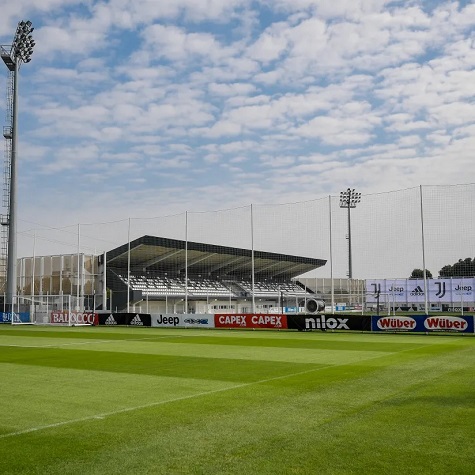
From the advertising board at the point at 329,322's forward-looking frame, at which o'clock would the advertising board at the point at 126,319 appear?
the advertising board at the point at 126,319 is roughly at 4 o'clock from the advertising board at the point at 329,322.

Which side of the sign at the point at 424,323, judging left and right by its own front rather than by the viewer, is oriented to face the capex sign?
right

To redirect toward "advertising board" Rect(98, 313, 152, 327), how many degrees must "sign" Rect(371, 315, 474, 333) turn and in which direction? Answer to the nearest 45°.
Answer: approximately 90° to its right

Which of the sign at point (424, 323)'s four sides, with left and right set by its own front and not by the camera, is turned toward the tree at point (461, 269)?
back

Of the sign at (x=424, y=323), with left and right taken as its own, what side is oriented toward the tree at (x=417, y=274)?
back

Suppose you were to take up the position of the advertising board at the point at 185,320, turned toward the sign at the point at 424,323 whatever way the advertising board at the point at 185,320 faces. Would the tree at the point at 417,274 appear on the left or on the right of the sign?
left

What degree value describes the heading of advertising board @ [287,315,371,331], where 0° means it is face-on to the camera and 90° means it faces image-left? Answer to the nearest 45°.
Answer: approximately 0°

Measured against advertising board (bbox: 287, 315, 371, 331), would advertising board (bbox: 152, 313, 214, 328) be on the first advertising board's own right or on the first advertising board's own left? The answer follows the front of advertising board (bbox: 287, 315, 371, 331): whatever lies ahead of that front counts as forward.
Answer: on the first advertising board's own right

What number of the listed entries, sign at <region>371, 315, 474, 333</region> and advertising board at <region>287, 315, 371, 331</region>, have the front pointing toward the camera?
2

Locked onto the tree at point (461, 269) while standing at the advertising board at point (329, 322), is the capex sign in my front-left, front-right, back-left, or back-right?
back-left

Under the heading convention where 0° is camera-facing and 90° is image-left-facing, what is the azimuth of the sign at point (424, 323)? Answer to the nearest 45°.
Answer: approximately 0°

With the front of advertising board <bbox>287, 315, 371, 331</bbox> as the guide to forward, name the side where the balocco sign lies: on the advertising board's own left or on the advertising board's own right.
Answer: on the advertising board's own right

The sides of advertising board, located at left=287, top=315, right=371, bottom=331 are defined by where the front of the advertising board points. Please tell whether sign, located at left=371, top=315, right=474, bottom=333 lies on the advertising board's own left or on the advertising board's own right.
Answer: on the advertising board's own left

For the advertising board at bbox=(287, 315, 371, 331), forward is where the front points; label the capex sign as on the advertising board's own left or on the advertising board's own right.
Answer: on the advertising board's own right
